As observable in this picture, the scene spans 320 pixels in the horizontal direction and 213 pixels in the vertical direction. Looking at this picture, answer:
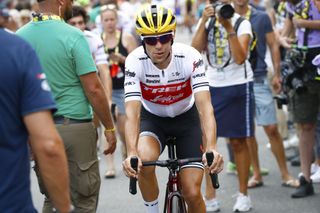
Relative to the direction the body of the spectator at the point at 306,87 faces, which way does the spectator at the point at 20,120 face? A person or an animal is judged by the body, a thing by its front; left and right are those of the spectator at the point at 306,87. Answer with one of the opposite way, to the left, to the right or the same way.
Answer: to the right

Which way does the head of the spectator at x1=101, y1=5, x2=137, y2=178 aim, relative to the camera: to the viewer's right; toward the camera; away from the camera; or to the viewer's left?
toward the camera

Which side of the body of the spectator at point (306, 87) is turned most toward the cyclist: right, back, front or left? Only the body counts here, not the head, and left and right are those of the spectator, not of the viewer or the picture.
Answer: front

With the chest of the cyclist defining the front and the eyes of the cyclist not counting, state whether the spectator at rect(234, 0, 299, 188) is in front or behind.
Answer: behind

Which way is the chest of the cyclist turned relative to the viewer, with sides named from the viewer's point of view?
facing the viewer

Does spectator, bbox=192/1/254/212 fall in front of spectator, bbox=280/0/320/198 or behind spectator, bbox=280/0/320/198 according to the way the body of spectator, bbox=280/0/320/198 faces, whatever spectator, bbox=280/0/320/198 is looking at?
in front

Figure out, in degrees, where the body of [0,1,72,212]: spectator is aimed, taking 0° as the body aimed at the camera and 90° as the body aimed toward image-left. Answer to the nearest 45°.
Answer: approximately 180°

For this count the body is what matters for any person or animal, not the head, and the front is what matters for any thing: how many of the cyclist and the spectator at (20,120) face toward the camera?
1

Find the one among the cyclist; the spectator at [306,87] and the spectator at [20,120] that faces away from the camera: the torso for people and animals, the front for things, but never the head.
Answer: the spectator at [20,120]

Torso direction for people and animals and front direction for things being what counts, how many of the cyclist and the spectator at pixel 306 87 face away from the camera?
0

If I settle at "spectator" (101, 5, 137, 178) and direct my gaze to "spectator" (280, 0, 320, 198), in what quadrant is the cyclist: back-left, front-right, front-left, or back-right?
front-right
